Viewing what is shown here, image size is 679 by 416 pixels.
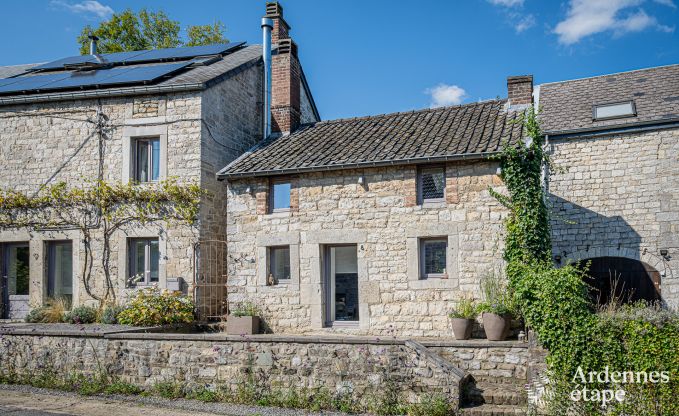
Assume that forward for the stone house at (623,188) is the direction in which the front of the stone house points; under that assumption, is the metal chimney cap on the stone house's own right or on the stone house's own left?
on the stone house's own right

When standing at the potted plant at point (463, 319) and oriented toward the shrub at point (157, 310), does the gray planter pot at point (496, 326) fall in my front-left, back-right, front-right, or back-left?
back-left

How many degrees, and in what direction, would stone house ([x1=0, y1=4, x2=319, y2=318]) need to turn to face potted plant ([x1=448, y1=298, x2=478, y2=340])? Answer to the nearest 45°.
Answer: approximately 45° to its left

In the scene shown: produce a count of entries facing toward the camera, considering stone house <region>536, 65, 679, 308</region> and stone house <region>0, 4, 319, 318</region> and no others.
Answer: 2

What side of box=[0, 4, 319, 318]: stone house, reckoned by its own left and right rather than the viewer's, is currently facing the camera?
front

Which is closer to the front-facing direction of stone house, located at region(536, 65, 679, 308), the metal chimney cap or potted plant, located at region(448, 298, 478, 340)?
the potted plant

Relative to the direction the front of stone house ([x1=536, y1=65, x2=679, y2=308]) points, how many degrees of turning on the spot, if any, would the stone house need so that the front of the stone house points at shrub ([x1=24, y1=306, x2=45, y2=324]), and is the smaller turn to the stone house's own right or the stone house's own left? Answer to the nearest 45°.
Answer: approximately 45° to the stone house's own right

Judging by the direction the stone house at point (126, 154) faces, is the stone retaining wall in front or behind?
in front

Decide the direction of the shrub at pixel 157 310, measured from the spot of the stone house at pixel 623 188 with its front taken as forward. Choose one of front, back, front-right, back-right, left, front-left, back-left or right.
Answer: front-right

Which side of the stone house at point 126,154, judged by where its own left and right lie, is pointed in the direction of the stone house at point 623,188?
left
